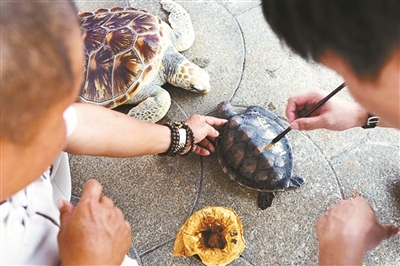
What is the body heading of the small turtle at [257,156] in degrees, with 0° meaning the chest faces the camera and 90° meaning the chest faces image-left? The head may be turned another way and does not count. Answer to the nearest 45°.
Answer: approximately 135°
